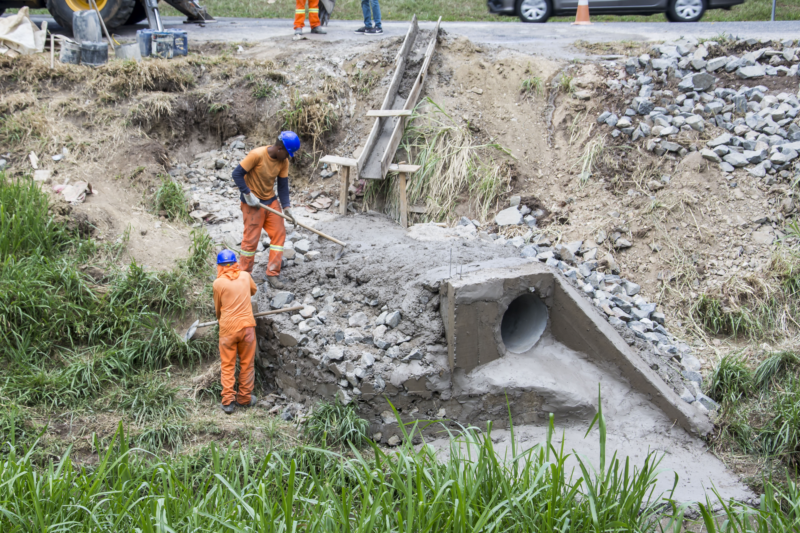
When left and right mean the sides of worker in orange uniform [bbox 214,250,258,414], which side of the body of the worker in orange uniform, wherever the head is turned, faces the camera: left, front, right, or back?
back

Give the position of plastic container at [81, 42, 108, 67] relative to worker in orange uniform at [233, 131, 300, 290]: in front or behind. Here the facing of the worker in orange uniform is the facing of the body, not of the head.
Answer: behind

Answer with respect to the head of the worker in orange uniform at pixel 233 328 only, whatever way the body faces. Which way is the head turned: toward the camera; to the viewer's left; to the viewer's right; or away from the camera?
away from the camera

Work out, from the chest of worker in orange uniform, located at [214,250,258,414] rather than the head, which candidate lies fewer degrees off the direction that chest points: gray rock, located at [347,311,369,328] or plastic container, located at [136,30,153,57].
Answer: the plastic container

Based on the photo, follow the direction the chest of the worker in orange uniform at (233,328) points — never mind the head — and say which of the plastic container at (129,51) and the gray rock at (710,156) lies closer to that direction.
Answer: the plastic container
